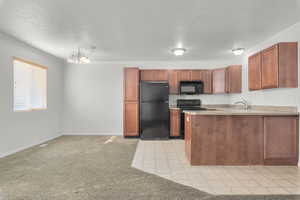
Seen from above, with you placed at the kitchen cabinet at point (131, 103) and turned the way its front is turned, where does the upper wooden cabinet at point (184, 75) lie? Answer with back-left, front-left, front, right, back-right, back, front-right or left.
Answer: left

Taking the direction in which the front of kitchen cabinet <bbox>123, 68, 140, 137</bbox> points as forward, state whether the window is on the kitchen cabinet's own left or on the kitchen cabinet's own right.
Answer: on the kitchen cabinet's own right

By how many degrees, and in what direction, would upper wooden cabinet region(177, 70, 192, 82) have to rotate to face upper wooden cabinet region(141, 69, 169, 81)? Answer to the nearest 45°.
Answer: approximately 90° to its right

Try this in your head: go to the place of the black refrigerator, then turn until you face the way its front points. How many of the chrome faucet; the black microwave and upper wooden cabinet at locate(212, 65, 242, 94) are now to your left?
3

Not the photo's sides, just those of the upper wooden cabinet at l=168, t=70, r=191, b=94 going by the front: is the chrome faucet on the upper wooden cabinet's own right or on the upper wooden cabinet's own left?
on the upper wooden cabinet's own left

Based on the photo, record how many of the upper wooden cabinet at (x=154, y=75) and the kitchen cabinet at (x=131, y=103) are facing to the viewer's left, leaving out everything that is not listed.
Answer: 0

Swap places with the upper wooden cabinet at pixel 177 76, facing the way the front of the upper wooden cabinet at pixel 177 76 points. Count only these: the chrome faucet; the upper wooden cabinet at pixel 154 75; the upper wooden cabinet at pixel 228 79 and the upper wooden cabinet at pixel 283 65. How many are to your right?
1

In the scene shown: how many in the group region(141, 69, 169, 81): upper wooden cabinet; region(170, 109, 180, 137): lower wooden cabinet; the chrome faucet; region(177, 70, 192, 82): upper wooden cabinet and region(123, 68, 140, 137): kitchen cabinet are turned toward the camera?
4
